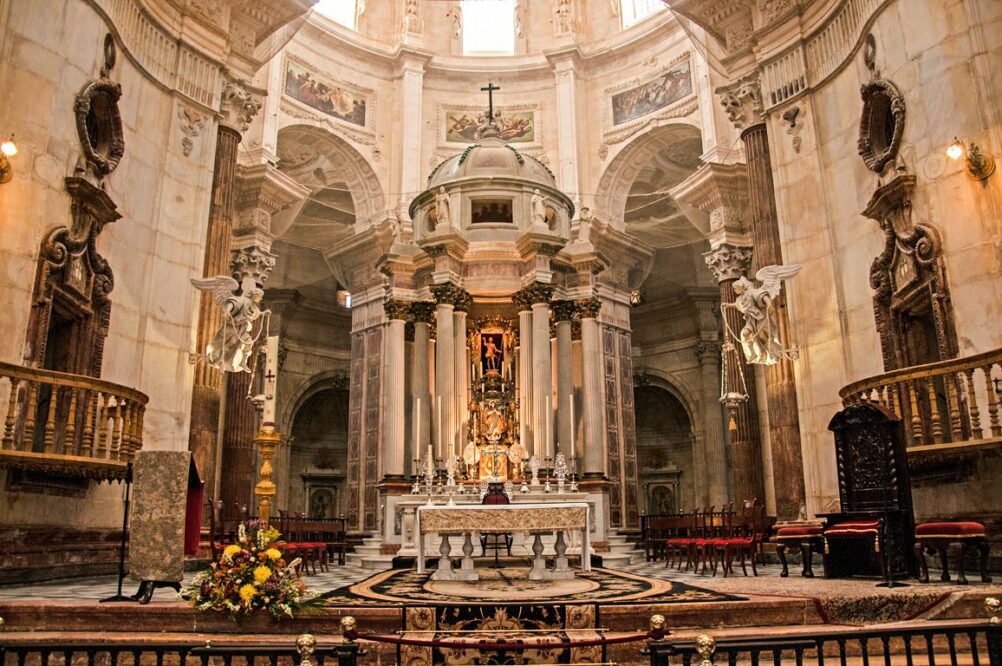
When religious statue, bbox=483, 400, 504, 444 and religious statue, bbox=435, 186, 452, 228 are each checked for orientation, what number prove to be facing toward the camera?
2

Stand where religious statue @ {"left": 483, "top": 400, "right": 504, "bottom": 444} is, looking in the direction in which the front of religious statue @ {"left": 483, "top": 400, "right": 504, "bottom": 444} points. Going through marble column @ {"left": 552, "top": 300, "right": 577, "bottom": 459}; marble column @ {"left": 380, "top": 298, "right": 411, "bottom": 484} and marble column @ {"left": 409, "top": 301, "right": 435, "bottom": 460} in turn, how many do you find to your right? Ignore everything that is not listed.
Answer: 2

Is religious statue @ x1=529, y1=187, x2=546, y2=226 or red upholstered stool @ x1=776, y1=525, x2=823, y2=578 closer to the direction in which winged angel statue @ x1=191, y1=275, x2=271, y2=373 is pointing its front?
the red upholstered stool

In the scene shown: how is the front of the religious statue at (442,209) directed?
toward the camera

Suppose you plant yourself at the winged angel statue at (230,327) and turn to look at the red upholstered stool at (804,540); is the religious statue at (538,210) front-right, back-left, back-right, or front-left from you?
front-left

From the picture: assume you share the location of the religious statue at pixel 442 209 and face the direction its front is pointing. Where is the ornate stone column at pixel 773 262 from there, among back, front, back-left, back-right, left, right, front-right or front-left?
front-left

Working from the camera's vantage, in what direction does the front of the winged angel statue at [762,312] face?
facing the viewer and to the left of the viewer

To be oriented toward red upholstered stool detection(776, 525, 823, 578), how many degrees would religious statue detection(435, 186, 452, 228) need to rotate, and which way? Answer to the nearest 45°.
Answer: approximately 45° to its left

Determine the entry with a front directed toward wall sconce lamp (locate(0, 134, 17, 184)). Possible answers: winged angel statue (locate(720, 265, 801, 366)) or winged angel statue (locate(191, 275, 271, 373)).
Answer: winged angel statue (locate(720, 265, 801, 366))

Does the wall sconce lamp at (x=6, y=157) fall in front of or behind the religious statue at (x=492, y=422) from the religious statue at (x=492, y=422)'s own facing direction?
in front

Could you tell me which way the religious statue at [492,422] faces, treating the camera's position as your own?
facing the viewer

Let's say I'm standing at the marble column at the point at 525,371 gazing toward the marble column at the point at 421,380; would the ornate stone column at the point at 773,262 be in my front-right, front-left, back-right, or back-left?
back-left

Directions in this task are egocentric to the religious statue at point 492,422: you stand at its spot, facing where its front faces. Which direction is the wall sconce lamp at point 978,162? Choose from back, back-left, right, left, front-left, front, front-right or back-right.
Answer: front-left
